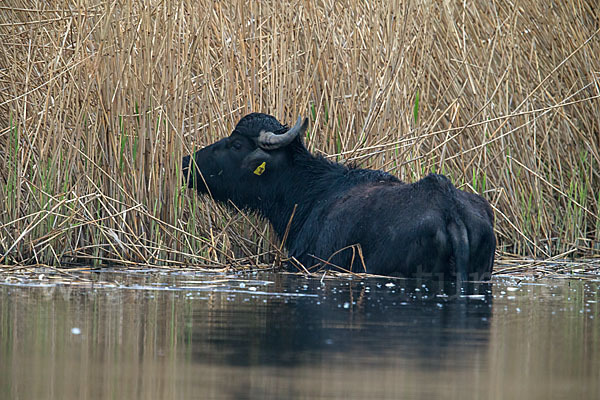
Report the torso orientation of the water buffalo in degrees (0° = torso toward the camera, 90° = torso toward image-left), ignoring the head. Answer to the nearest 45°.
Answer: approximately 135°
